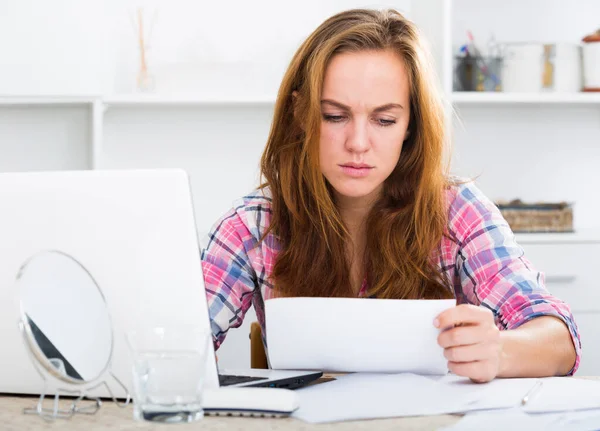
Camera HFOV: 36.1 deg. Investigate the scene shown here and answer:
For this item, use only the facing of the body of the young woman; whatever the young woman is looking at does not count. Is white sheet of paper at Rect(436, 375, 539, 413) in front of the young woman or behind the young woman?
in front

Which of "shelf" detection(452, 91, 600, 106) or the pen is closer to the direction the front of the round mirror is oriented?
the pen

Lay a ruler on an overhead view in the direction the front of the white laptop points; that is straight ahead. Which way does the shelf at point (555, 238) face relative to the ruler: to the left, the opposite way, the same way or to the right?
the opposite way

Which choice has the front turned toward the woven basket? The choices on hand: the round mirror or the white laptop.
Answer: the white laptop

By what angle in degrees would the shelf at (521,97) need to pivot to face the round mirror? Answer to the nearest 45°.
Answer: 0° — it already faces it

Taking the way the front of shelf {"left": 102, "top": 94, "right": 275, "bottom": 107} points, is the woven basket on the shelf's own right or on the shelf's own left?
on the shelf's own left

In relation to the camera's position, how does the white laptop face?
facing away from the viewer and to the right of the viewer

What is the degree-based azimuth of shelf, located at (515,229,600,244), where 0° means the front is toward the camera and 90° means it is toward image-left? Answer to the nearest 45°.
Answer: approximately 0°
